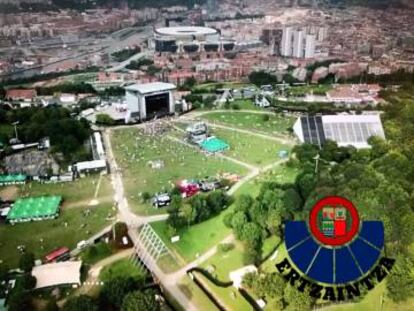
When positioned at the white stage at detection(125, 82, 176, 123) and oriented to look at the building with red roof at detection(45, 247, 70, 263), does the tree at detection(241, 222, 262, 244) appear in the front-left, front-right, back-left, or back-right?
front-left

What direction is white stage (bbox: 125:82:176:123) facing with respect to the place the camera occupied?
facing the viewer and to the right of the viewer

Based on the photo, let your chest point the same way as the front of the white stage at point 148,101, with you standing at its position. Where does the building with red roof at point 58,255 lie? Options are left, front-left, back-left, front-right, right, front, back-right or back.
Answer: front-right

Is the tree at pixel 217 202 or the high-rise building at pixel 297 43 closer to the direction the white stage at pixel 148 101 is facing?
the tree

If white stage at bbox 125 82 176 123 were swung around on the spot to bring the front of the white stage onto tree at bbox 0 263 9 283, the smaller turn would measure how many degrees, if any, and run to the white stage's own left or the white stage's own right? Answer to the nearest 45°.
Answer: approximately 45° to the white stage's own right

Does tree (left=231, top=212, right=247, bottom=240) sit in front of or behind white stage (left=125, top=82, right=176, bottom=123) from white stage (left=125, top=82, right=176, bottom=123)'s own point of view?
in front

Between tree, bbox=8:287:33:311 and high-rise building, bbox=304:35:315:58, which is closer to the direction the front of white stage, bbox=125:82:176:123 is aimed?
the tree

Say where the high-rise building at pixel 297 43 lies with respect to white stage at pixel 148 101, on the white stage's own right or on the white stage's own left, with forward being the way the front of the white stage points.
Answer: on the white stage's own left

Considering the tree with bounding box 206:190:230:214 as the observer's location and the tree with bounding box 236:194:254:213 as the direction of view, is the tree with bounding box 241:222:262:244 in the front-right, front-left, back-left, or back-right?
front-right

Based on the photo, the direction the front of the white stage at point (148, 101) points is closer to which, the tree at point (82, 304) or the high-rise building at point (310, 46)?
the tree

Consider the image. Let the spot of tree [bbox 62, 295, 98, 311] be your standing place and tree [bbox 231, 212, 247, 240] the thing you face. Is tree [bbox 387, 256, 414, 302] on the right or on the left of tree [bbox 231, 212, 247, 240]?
right

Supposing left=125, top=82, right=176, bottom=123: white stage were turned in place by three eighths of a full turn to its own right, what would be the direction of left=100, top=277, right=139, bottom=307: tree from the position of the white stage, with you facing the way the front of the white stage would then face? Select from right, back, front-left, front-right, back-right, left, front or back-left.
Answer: left

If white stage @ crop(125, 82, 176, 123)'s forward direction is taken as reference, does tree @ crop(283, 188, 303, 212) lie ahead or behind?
ahead

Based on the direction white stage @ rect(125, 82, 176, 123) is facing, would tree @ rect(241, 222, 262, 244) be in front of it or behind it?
in front

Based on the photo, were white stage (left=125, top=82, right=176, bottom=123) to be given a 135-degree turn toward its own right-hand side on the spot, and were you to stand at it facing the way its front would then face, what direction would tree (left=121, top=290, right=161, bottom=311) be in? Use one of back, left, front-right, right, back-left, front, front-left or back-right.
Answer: left
